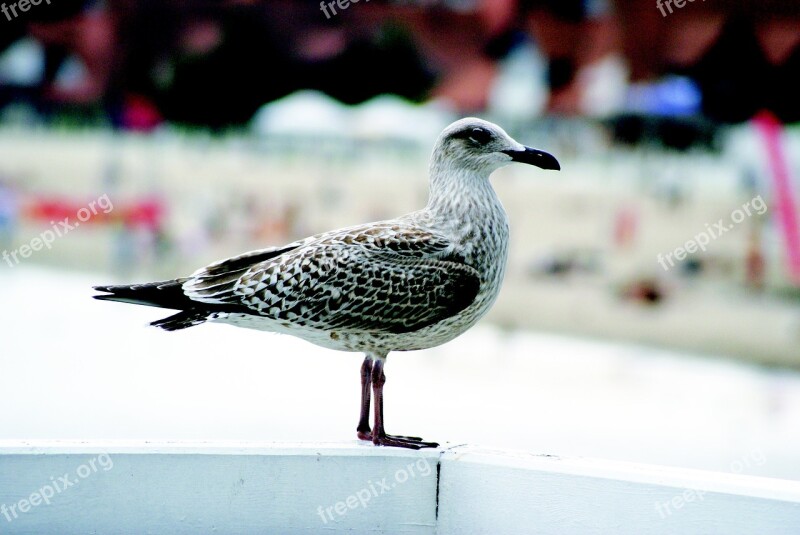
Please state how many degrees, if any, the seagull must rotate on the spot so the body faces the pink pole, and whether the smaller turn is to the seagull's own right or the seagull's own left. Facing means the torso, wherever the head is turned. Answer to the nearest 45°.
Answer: approximately 45° to the seagull's own left

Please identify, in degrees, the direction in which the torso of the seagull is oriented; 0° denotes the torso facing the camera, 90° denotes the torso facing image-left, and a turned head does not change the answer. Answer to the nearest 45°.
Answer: approximately 270°
